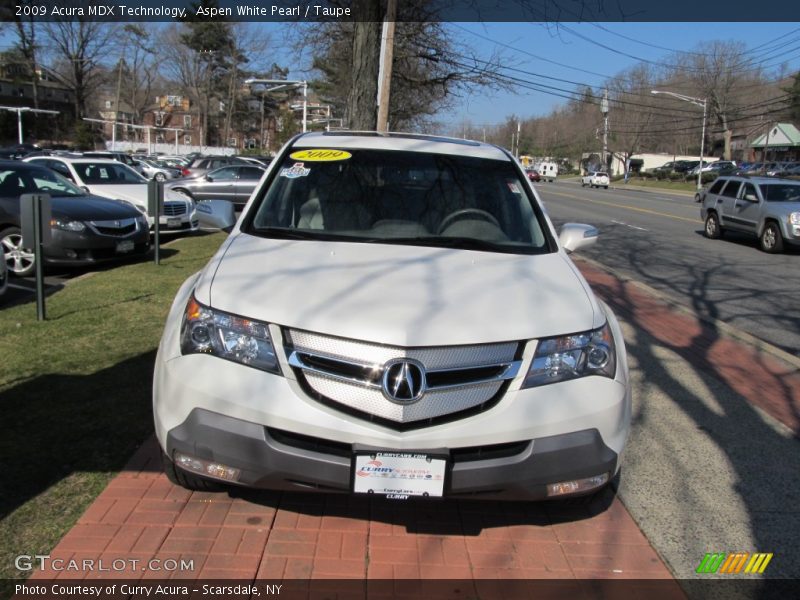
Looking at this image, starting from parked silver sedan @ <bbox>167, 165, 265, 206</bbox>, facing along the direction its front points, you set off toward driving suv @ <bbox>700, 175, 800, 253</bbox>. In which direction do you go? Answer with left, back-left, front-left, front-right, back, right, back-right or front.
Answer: back-left

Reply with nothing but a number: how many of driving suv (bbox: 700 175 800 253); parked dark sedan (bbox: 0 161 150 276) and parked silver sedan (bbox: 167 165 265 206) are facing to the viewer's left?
1

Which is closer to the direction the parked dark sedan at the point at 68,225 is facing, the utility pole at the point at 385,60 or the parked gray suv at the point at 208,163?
the utility pole

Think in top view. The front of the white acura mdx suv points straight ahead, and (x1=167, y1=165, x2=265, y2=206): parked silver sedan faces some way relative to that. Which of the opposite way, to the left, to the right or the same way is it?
to the right

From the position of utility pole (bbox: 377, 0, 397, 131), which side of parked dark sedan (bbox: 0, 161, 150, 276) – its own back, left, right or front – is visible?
left

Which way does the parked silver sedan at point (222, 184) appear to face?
to the viewer's left

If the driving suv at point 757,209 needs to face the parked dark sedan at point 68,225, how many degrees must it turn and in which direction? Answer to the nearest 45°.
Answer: approximately 90° to its right

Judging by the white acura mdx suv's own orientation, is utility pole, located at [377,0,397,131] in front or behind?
behind

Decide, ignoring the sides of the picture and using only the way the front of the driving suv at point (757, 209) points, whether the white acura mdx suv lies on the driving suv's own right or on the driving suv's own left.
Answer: on the driving suv's own right

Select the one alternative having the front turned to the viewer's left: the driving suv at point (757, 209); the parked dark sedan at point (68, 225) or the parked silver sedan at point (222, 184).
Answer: the parked silver sedan

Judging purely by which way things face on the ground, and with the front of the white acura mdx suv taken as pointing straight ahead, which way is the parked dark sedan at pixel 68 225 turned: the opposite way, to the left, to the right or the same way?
to the left

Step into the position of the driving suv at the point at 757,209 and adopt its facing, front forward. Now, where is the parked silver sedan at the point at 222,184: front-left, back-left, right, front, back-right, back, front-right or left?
back-right

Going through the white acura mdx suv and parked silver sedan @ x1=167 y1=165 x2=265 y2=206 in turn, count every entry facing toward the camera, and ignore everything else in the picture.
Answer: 1

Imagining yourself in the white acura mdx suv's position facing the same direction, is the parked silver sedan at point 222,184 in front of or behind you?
behind

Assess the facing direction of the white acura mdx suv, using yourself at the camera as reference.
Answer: facing the viewer
